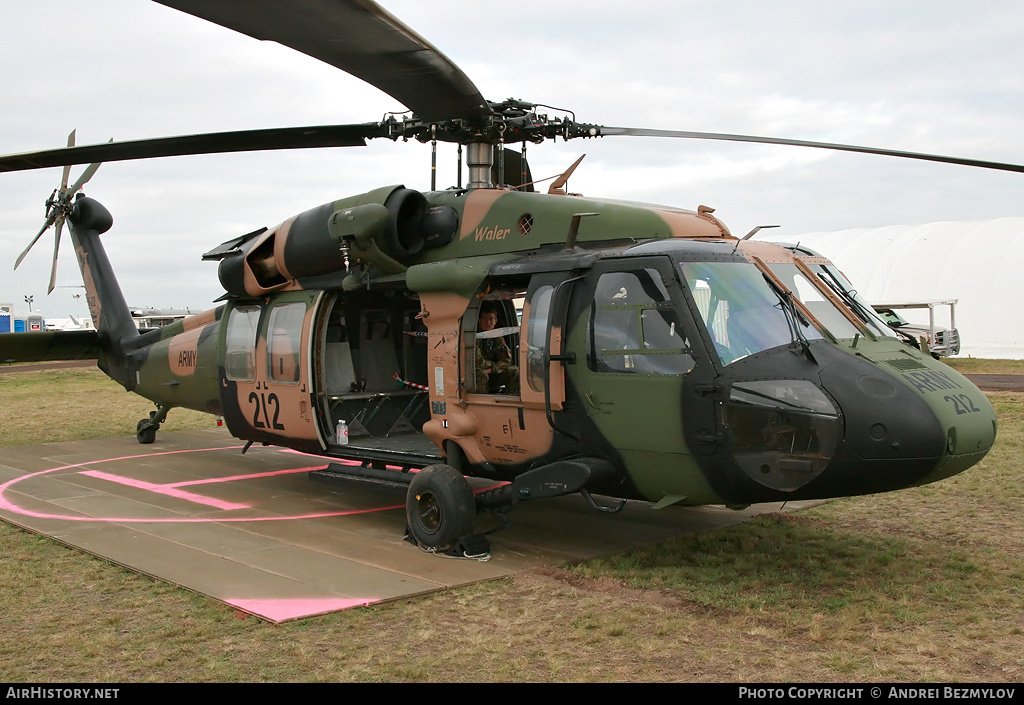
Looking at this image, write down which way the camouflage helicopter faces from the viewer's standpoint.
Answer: facing the viewer and to the right of the viewer
